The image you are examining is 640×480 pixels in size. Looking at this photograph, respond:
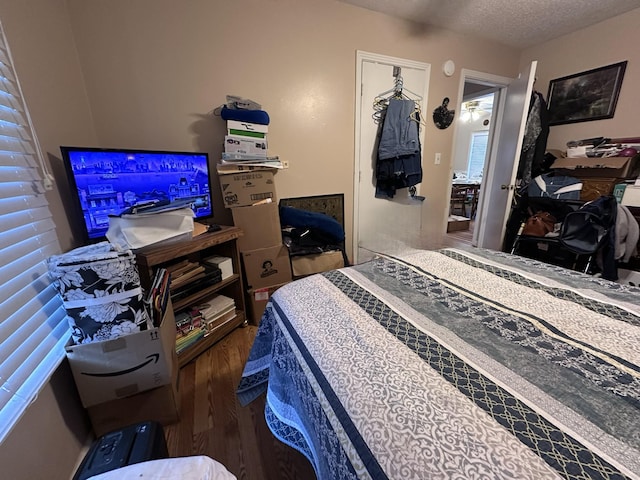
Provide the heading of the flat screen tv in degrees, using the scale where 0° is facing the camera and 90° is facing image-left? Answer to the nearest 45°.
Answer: approximately 315°

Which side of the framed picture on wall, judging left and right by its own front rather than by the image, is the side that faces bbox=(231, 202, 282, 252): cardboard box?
front

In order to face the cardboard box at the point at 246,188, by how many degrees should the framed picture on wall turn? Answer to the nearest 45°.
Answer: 0° — it already faces it

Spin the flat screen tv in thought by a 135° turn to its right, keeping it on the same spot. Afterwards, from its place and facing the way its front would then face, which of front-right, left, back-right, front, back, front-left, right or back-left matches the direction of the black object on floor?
left

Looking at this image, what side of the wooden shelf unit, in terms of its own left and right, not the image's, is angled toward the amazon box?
right

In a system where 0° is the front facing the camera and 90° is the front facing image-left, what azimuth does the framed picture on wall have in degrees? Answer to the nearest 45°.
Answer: approximately 45°

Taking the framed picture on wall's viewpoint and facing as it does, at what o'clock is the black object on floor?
The black object on floor is roughly at 11 o'clock from the framed picture on wall.

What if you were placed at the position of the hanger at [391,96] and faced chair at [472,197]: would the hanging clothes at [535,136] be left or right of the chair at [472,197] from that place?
right

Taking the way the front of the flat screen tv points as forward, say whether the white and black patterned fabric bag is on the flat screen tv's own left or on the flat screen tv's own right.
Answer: on the flat screen tv's own right

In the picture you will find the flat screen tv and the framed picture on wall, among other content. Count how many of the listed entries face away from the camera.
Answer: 0

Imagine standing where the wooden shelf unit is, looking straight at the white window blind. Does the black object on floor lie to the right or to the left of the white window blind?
left

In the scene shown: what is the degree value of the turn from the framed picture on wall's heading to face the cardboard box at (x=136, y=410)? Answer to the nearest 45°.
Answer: approximately 45° to its left

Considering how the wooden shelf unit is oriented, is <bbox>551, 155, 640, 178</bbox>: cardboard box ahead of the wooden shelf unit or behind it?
ahead

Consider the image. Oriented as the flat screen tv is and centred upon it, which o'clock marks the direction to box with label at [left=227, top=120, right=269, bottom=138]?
The box with label is roughly at 10 o'clock from the flat screen tv.

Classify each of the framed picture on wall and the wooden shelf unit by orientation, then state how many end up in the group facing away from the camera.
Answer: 0
